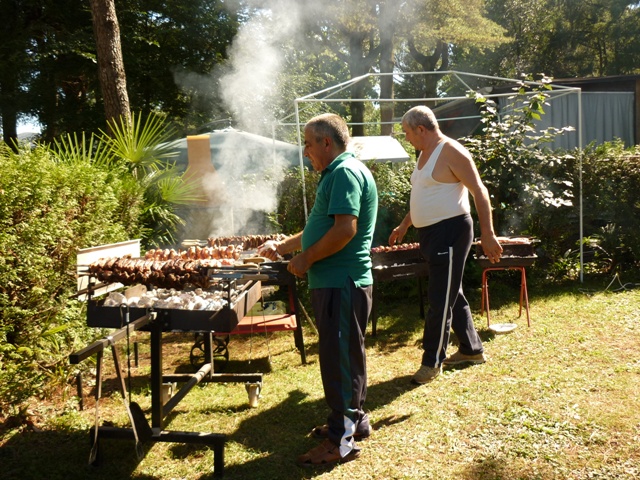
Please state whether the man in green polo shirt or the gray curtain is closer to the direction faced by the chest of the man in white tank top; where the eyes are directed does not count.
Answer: the man in green polo shirt

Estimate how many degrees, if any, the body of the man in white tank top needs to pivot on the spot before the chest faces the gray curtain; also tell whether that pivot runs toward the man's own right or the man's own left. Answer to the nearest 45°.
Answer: approximately 135° to the man's own right

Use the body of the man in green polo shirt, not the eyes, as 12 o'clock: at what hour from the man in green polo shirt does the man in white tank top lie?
The man in white tank top is roughly at 4 o'clock from the man in green polo shirt.

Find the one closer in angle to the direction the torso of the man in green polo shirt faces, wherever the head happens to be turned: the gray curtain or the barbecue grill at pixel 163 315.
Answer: the barbecue grill

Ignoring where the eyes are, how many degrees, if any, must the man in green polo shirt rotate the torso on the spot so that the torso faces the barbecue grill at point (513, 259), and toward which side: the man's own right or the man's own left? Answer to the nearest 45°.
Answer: approximately 135° to the man's own right

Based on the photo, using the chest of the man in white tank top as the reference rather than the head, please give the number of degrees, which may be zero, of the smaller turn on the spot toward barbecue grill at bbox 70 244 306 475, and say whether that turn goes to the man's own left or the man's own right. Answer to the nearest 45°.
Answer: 0° — they already face it

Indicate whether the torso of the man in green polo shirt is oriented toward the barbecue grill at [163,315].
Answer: yes

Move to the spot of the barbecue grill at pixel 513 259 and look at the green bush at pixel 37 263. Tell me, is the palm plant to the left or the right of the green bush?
right

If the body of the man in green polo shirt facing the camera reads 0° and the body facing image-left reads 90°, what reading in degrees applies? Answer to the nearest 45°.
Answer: approximately 90°

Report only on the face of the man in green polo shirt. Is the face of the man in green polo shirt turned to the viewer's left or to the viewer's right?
to the viewer's left

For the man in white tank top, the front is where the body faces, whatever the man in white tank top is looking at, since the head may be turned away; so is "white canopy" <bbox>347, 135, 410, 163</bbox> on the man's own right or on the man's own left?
on the man's own right

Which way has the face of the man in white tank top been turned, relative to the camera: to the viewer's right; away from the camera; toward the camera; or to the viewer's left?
to the viewer's left
